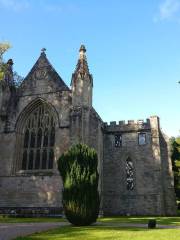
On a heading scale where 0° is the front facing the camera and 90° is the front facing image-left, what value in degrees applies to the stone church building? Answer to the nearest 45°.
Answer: approximately 0°
